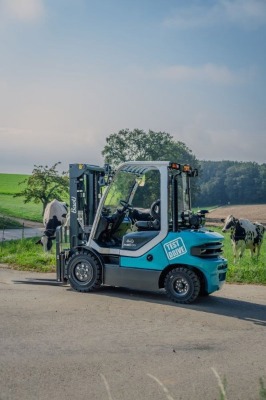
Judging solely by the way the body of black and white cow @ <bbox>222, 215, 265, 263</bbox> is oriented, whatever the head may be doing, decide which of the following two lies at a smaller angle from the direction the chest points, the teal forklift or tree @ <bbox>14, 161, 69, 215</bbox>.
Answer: the teal forklift

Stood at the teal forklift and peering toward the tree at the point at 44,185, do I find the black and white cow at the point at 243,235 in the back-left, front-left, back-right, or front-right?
front-right

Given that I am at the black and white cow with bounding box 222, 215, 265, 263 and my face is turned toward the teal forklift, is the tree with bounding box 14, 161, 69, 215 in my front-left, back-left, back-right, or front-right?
back-right

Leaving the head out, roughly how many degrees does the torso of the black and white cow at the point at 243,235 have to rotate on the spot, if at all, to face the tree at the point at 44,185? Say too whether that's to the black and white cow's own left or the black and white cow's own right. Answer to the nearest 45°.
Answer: approximately 90° to the black and white cow's own right

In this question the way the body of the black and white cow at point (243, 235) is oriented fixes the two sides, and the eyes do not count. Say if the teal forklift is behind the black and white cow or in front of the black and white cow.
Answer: in front

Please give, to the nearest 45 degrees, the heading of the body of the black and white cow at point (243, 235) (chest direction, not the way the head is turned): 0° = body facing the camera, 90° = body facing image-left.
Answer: approximately 45°
